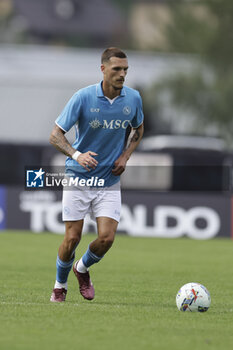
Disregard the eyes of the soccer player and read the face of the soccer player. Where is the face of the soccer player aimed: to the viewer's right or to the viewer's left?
to the viewer's right

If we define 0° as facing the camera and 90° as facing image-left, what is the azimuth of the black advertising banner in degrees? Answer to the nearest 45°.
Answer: approximately 0°

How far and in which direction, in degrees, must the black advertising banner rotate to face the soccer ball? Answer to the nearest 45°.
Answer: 0° — it already faces it

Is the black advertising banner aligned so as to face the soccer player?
yes
